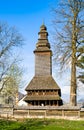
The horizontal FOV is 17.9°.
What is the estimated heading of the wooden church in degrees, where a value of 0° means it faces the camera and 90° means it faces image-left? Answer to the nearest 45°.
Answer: approximately 0°

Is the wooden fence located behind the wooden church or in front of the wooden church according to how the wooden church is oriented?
in front
